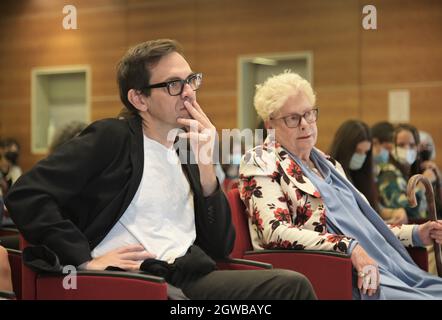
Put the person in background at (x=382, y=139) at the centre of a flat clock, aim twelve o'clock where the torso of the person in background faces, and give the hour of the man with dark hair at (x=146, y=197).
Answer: The man with dark hair is roughly at 2 o'clock from the person in background.

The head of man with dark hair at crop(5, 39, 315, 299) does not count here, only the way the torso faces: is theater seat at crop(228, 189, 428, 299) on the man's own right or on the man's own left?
on the man's own left

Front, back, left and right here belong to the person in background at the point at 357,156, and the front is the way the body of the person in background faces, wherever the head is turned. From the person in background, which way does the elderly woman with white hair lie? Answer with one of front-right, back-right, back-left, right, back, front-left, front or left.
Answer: front-right

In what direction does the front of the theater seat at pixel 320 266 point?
to the viewer's right

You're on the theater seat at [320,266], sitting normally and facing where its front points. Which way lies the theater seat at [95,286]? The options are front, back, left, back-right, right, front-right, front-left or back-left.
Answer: back-right

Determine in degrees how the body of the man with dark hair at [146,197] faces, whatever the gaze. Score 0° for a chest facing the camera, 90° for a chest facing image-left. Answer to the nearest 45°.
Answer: approximately 315°
